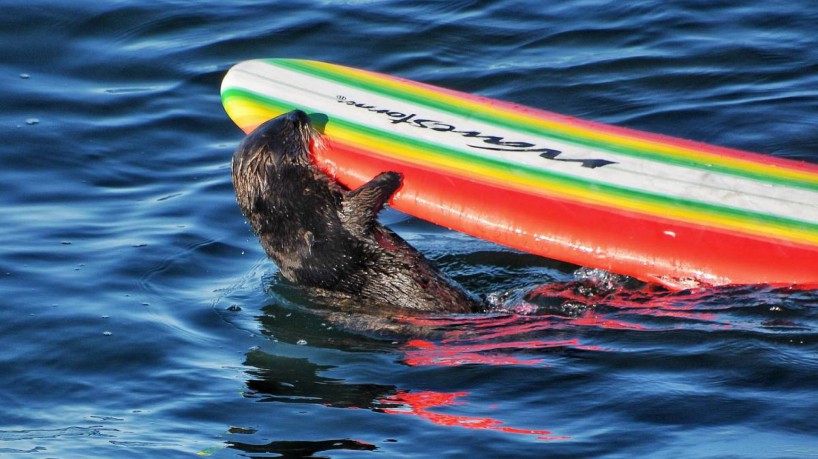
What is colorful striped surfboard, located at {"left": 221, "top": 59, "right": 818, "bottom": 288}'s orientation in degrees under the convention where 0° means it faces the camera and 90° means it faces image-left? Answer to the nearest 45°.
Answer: approximately 90°
